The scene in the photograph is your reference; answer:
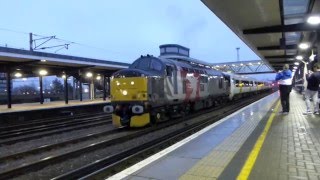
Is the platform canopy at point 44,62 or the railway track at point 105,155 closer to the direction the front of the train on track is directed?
the railway track

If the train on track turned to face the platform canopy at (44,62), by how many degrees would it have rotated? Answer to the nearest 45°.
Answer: approximately 90° to its right

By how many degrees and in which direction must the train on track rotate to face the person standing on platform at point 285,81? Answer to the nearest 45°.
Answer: approximately 135° to its left

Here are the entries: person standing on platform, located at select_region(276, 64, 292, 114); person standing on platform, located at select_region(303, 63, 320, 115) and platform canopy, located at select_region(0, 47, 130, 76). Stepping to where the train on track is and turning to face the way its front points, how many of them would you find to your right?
1

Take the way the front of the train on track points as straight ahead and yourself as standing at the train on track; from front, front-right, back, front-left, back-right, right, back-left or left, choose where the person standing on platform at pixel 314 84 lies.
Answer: back-left

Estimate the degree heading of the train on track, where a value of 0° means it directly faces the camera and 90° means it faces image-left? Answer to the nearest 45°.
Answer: approximately 45°
